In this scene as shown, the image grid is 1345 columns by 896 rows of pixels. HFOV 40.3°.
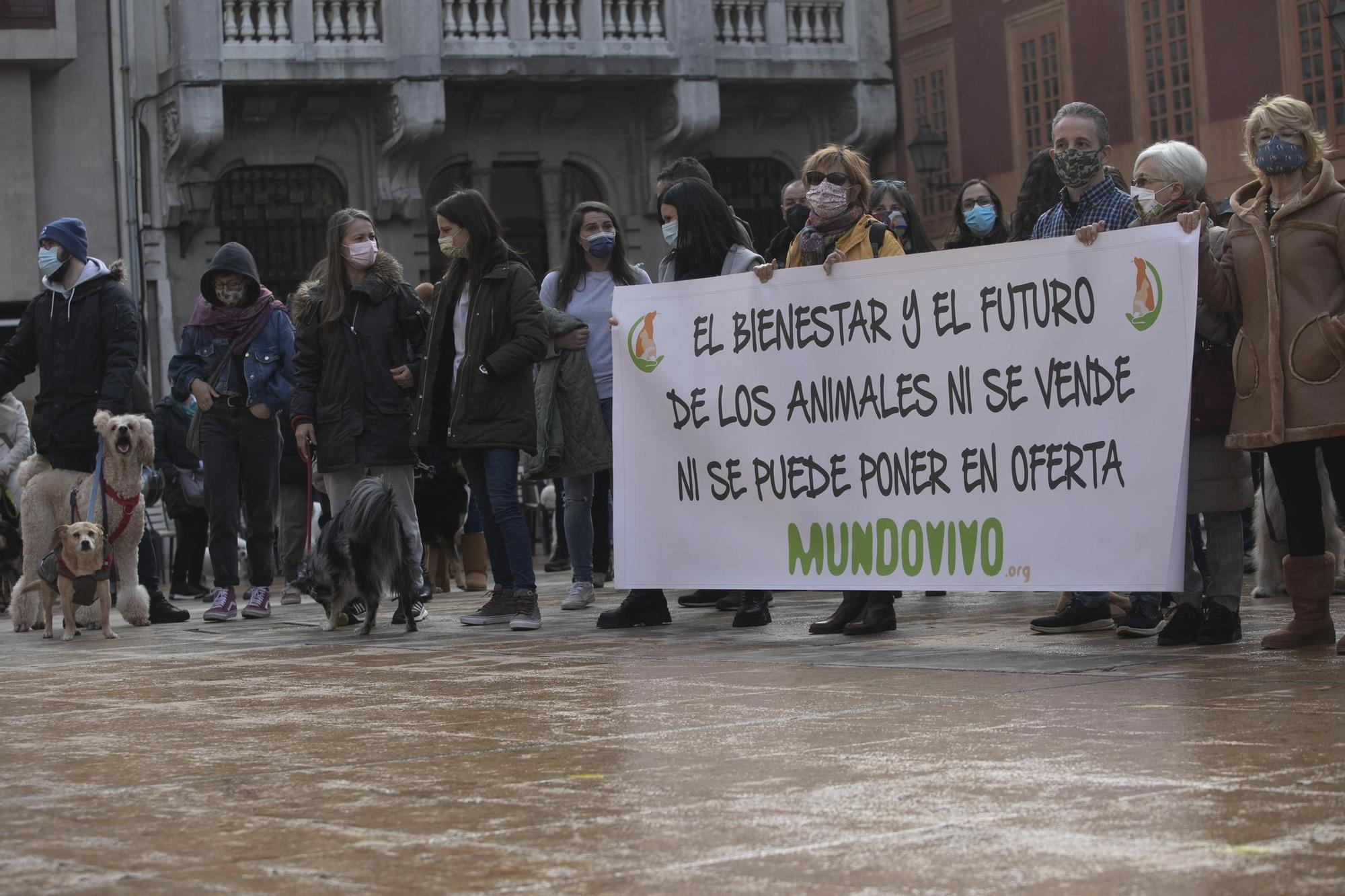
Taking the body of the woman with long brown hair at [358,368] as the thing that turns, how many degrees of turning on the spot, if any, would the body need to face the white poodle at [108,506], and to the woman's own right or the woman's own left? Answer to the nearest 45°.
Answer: approximately 135° to the woman's own right

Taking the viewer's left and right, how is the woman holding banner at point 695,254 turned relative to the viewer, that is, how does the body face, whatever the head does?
facing the viewer and to the left of the viewer

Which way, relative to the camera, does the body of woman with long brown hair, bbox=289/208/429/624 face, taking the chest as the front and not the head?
toward the camera

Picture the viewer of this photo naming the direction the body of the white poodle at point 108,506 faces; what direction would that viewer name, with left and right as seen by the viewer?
facing the viewer and to the right of the viewer

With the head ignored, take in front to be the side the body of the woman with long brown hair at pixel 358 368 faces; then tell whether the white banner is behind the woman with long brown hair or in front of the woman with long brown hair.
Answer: in front

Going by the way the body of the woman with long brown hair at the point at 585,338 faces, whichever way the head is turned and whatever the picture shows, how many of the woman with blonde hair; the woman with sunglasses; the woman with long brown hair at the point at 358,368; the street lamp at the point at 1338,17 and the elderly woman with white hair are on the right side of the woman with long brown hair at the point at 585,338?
1

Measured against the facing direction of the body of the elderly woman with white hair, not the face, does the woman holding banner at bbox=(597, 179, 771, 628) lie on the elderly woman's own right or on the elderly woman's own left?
on the elderly woman's own right

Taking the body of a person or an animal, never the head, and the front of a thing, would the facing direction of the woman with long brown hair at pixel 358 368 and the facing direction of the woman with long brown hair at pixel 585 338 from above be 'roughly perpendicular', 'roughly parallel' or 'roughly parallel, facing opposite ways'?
roughly parallel

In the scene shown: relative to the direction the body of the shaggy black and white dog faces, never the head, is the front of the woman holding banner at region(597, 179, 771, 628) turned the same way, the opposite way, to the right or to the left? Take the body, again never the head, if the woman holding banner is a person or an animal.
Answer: to the left

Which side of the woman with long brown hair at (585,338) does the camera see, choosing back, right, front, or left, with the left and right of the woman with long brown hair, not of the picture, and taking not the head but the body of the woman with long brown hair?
front

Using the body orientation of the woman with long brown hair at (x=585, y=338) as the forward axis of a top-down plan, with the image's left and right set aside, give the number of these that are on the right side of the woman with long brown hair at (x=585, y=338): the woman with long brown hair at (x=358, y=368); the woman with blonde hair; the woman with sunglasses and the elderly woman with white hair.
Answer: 1

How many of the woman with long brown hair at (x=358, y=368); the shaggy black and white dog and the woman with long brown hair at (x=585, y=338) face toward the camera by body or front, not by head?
2
